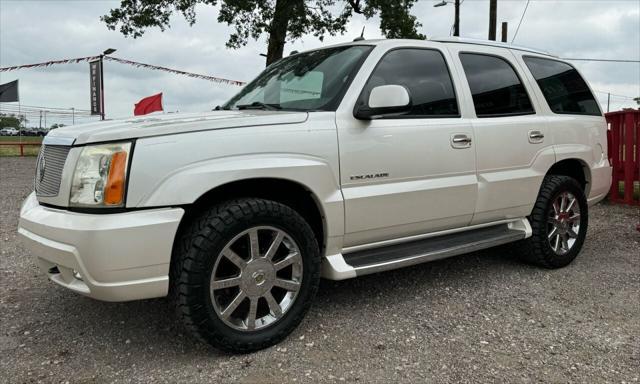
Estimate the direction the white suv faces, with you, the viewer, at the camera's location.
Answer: facing the viewer and to the left of the viewer

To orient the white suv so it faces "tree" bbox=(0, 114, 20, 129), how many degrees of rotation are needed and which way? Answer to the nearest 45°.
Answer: approximately 90° to its right

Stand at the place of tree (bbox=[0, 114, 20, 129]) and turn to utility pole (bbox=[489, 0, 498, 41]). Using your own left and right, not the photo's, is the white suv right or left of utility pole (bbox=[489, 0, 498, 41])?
right

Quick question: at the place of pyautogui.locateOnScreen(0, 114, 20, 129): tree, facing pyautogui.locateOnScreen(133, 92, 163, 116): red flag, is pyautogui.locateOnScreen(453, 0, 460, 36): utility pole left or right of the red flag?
left

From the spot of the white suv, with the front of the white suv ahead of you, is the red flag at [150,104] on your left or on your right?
on your right

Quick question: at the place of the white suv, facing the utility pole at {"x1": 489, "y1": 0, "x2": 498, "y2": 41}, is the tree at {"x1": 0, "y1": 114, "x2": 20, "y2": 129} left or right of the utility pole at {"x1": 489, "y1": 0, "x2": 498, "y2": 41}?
left

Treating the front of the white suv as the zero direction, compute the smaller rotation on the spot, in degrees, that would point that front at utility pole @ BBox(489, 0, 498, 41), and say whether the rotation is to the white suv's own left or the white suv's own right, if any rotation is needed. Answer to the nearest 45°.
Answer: approximately 135° to the white suv's own right

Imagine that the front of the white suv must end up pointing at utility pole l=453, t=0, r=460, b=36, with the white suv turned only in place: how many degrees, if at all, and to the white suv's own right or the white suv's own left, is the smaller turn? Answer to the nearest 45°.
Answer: approximately 135° to the white suv's own right
